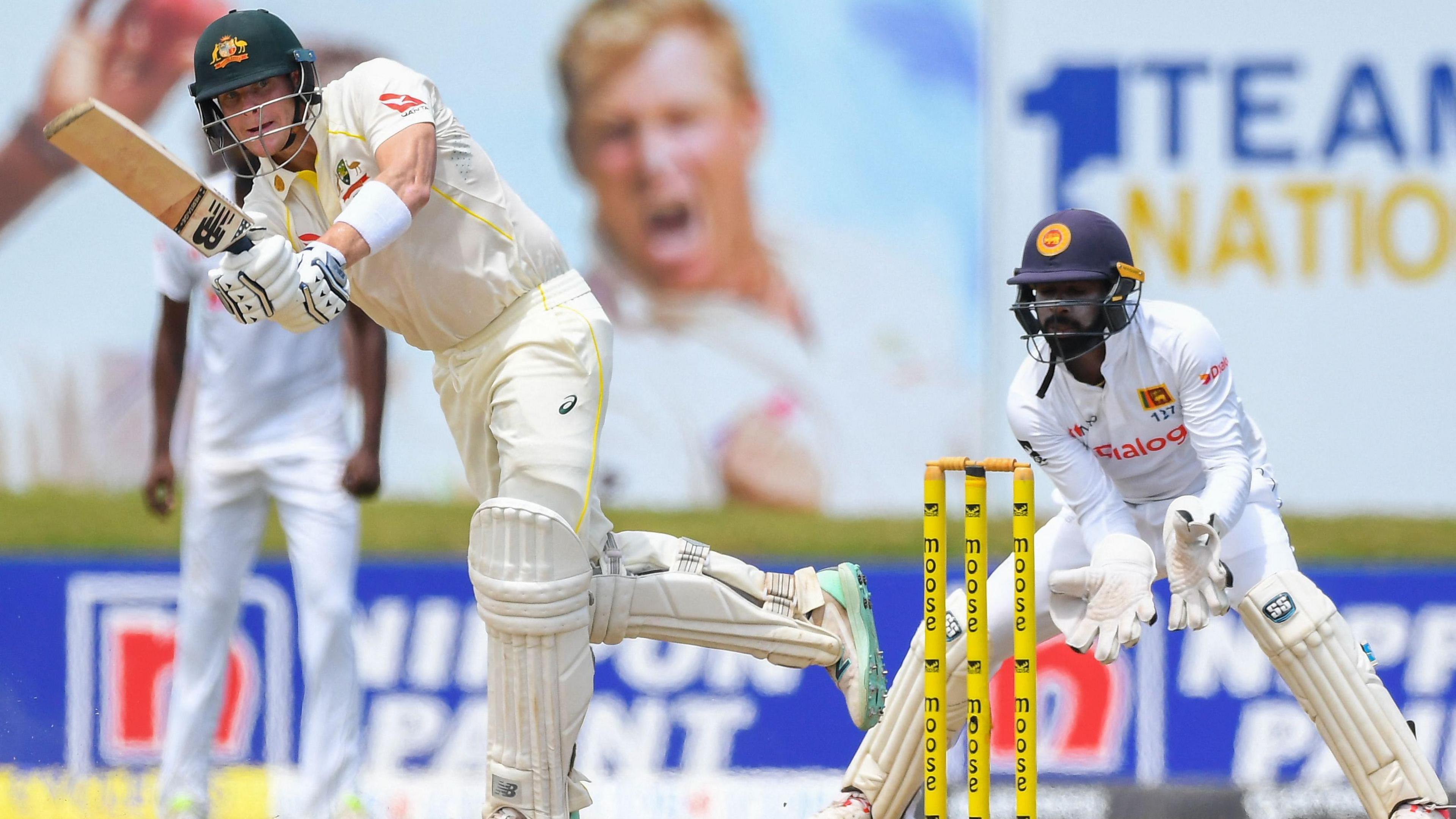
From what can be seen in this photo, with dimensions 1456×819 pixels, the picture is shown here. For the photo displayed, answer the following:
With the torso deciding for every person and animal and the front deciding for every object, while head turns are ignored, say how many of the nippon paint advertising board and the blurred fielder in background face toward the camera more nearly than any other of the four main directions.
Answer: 2

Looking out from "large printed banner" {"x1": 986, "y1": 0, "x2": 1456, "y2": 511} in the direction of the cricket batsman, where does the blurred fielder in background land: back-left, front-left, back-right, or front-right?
front-right

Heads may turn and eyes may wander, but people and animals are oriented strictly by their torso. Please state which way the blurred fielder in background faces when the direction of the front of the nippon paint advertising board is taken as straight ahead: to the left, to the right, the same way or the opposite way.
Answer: the same way

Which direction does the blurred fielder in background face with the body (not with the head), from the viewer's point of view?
toward the camera

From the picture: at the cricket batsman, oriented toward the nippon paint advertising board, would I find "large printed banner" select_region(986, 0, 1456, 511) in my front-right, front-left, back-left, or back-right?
front-right

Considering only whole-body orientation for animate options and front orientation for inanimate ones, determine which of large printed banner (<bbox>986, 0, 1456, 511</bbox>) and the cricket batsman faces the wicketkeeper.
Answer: the large printed banner

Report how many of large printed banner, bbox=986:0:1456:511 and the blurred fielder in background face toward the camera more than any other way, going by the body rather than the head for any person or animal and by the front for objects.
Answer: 2

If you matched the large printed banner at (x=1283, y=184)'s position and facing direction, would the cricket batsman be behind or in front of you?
in front

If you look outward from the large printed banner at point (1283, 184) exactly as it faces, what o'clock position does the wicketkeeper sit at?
The wicketkeeper is roughly at 12 o'clock from the large printed banner.

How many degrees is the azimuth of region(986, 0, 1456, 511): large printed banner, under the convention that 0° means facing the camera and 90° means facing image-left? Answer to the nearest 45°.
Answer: approximately 0°

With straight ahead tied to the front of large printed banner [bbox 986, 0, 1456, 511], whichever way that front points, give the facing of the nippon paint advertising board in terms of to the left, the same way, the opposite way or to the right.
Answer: the same way

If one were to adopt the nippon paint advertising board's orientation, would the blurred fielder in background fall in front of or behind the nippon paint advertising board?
in front

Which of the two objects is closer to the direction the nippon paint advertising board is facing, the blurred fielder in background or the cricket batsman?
the cricket batsman

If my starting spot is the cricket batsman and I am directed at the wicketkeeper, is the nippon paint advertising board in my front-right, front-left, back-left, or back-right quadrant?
front-left

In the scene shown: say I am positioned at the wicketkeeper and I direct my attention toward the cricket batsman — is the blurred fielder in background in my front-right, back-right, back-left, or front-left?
front-right
